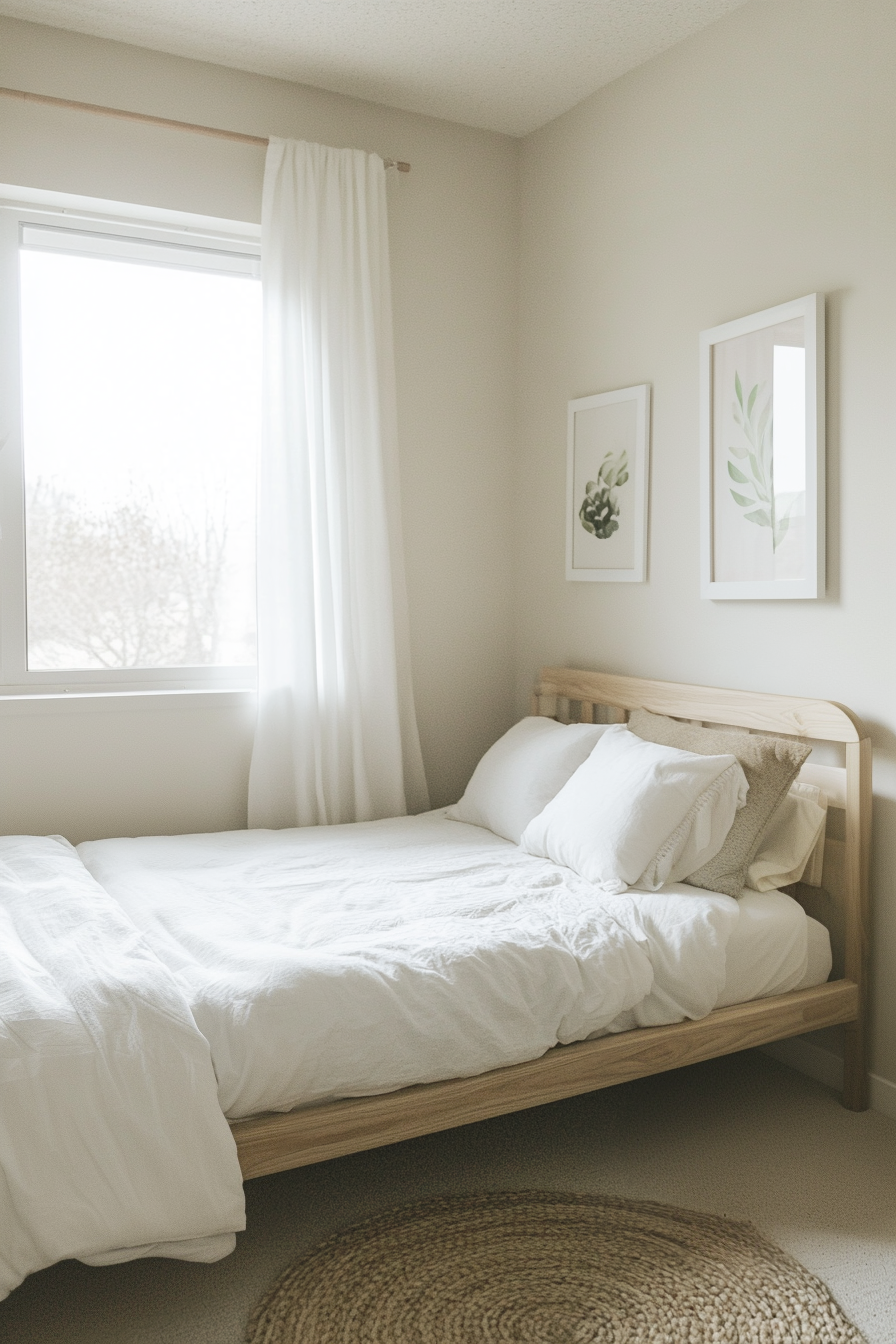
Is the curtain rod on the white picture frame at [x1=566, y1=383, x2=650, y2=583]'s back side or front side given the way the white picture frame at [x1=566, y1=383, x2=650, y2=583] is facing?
on the front side

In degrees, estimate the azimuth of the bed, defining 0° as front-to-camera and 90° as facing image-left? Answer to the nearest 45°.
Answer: approximately 45°

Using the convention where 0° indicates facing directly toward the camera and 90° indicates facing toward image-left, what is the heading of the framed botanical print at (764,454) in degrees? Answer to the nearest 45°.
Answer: approximately 45°

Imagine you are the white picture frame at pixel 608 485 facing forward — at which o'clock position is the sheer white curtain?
The sheer white curtain is roughly at 1 o'clock from the white picture frame.

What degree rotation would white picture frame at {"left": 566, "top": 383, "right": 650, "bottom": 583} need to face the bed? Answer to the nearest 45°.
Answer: approximately 45° to its left
